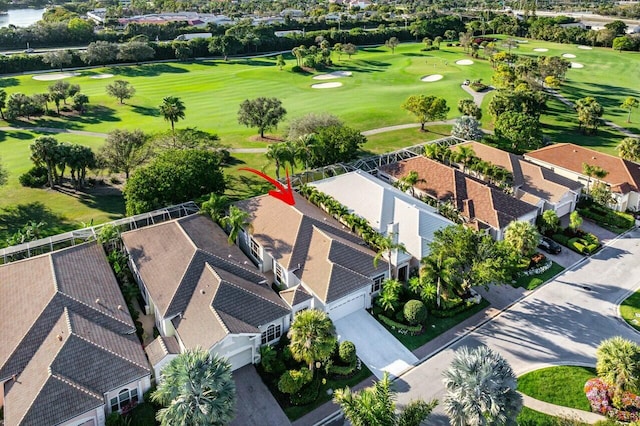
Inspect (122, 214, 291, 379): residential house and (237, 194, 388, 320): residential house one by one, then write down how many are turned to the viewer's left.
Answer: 0

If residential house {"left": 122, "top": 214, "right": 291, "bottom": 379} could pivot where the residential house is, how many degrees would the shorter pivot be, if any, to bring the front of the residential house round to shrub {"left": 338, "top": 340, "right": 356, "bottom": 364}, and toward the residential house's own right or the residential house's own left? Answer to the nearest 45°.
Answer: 0° — it already faces it

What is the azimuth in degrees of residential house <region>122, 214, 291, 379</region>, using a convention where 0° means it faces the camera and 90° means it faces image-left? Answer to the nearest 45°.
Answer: approximately 315°

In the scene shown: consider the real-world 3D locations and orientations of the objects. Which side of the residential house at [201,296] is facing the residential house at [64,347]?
right

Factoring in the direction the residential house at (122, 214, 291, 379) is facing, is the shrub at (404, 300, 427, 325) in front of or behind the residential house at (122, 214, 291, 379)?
in front

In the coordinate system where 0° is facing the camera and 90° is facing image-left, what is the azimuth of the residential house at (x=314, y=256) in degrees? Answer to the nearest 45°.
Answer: approximately 315°

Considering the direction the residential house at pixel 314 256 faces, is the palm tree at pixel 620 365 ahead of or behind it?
ahead

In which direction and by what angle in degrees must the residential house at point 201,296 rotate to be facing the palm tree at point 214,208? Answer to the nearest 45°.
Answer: approximately 135° to its left

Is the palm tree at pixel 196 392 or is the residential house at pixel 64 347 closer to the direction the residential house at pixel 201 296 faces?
the palm tree

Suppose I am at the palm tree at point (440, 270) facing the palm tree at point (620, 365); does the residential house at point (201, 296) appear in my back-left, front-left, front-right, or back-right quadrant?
back-right
